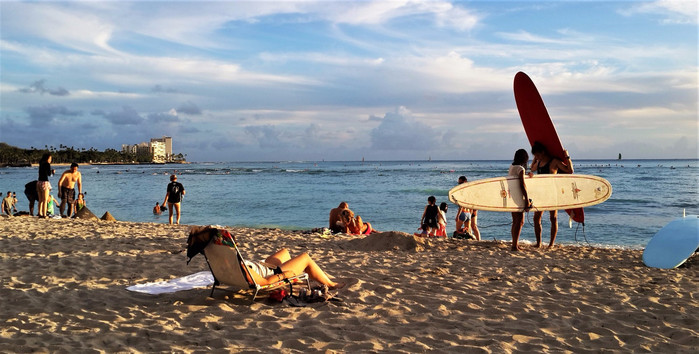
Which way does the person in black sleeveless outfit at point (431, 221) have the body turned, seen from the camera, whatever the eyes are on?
away from the camera

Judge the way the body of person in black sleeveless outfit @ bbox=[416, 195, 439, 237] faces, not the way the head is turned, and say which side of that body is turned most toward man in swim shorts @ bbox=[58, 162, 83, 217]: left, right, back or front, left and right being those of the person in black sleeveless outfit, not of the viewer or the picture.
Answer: left

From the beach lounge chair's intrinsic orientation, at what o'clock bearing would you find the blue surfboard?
The blue surfboard is roughly at 1 o'clock from the beach lounge chair.

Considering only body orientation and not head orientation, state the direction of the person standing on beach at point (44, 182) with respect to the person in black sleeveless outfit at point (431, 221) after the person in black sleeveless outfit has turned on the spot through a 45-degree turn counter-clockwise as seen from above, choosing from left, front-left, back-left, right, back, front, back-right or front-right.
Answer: front-left

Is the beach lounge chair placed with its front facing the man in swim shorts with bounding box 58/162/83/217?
no

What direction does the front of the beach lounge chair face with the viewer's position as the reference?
facing away from the viewer and to the right of the viewer

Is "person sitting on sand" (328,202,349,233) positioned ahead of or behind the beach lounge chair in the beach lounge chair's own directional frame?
ahead

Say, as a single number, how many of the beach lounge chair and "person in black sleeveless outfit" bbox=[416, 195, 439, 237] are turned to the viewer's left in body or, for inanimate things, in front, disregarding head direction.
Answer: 0

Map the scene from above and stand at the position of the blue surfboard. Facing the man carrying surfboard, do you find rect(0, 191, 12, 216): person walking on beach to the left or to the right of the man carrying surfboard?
left

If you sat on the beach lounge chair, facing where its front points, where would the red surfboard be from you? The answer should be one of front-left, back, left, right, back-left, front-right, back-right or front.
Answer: front

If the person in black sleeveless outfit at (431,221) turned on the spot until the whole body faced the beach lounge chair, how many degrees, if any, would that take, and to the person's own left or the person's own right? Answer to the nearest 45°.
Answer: approximately 180°

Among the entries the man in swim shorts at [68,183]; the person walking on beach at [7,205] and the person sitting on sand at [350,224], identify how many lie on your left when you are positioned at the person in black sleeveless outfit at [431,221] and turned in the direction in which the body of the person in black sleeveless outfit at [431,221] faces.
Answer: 3

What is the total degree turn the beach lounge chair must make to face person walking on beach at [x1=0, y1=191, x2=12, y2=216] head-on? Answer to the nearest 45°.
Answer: approximately 90° to its left

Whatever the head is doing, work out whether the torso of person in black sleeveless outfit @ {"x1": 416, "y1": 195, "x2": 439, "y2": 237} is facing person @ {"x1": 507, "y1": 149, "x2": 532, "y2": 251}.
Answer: no

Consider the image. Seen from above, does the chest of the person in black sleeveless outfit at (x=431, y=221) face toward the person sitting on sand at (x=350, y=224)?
no

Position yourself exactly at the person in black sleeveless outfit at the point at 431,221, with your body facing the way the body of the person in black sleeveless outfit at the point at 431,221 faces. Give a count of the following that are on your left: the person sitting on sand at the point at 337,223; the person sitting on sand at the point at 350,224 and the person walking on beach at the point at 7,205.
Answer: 3

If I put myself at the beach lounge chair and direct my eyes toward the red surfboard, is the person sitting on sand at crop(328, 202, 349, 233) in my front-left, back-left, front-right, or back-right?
front-left
